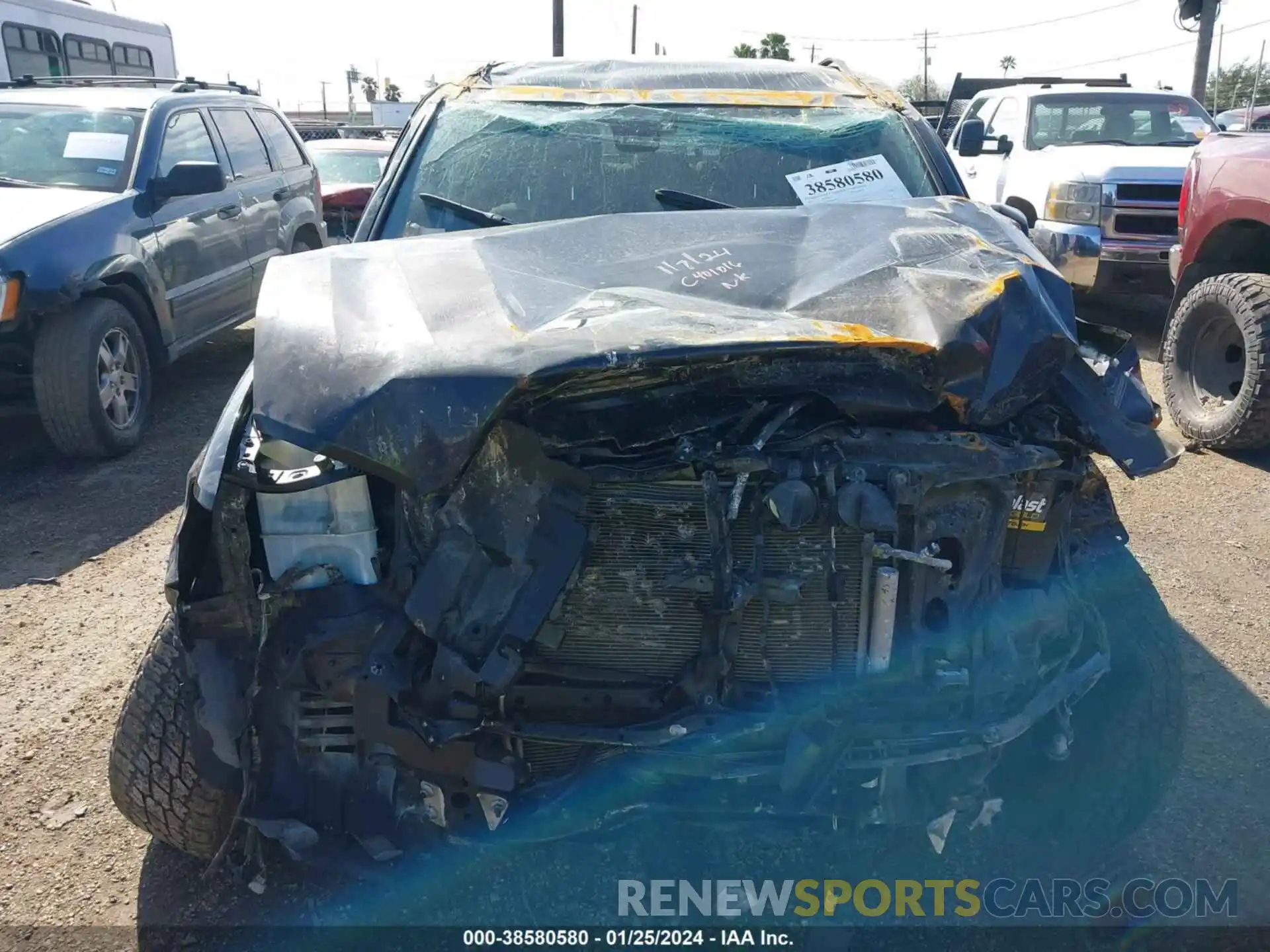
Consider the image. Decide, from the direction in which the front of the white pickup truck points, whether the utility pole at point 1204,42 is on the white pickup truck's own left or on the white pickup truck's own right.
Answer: on the white pickup truck's own left

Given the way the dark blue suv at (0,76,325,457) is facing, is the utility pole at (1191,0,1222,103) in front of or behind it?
behind

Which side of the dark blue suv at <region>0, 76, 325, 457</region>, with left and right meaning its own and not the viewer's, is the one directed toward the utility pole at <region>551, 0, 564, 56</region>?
back

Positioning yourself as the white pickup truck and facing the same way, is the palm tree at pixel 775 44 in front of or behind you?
behind

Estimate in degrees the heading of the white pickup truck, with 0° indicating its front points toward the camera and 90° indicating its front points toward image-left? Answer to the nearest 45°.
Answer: approximately 315°

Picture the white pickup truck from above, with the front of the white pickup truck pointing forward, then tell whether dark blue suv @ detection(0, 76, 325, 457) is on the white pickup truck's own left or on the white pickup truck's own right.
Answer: on the white pickup truck's own right

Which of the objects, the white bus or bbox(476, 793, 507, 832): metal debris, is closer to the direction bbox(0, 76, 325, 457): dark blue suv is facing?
the metal debris

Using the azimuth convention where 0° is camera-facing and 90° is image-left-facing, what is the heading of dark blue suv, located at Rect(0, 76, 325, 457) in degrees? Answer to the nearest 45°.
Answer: approximately 45°

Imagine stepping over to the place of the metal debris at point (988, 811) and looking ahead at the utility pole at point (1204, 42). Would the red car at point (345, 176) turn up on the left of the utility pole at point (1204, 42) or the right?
left

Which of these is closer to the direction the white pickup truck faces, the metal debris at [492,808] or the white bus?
the metal debris
